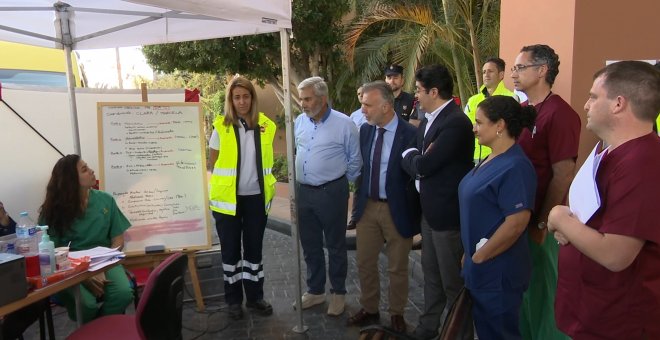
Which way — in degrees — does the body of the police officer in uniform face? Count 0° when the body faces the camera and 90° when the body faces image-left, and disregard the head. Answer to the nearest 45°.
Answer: approximately 45°

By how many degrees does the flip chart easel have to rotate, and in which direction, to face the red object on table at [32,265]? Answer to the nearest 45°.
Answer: approximately 45° to its right

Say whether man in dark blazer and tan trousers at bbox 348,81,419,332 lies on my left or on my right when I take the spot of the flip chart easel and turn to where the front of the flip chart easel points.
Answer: on my left

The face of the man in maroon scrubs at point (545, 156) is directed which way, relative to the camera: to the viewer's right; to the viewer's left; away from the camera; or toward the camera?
to the viewer's left

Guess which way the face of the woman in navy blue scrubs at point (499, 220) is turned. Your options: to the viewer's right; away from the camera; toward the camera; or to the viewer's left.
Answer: to the viewer's left

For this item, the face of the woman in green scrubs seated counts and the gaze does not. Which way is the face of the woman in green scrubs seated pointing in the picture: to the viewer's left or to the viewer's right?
to the viewer's right

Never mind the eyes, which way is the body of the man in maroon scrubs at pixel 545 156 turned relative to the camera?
to the viewer's left

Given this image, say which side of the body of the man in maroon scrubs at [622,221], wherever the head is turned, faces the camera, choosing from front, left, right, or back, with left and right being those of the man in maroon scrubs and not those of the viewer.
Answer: left

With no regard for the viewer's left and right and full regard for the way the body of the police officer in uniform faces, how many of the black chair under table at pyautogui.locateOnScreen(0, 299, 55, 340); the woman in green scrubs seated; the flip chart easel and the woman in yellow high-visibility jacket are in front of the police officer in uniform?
4

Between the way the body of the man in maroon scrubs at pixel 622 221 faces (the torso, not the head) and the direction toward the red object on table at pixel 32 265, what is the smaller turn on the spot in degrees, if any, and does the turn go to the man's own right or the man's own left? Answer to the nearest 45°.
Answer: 0° — they already face it

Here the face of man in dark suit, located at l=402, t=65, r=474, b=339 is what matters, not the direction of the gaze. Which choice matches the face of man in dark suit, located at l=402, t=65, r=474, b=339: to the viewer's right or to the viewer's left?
to the viewer's left
